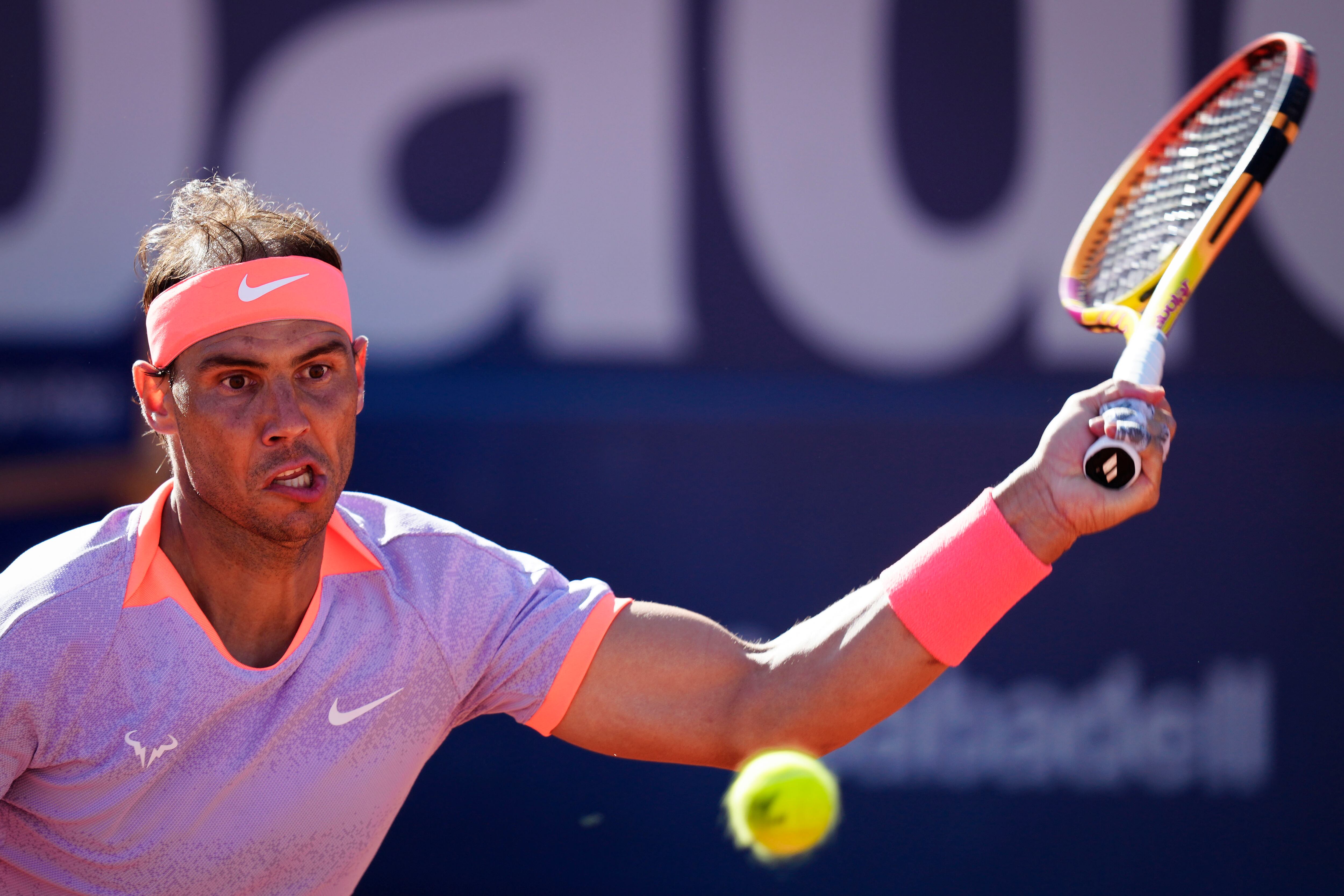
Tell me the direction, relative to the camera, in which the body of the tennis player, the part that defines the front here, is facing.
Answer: toward the camera

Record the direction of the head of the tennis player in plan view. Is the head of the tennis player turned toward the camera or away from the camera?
toward the camera
